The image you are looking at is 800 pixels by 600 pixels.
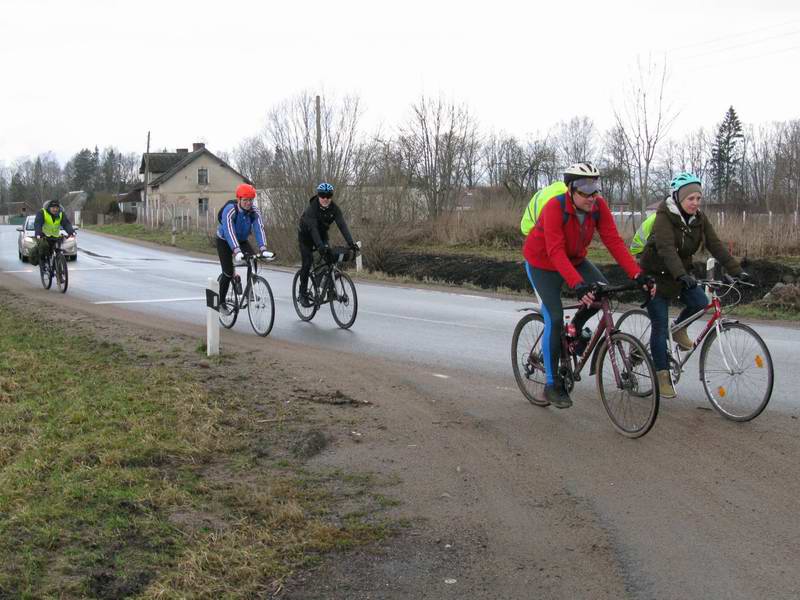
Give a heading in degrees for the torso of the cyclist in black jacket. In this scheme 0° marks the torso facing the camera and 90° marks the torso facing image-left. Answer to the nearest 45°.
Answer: approximately 315°

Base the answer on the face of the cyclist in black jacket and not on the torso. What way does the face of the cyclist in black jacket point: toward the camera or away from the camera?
toward the camera

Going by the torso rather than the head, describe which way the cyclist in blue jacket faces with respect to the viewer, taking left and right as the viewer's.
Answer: facing the viewer and to the right of the viewer

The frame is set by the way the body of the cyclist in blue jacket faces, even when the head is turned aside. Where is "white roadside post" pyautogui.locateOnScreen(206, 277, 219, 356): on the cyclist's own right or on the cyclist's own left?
on the cyclist's own right

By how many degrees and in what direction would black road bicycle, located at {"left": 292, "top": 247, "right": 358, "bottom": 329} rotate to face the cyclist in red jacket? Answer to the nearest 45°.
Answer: approximately 45° to its right

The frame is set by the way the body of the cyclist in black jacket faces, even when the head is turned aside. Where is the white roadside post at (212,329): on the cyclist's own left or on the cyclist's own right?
on the cyclist's own right

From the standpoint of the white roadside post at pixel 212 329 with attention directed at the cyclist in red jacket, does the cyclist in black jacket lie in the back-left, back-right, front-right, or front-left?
back-left

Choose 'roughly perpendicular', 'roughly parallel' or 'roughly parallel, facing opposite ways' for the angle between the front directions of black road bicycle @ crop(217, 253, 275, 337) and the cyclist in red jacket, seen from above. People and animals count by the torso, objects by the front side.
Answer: roughly parallel

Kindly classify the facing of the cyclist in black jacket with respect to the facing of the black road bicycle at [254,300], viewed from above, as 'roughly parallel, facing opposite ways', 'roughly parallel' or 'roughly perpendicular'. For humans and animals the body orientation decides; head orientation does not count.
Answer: roughly parallel

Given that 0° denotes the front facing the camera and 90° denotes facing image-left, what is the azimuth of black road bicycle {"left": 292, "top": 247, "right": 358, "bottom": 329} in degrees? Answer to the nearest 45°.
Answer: approximately 315°

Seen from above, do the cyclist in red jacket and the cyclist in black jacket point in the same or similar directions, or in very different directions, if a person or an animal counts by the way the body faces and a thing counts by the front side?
same or similar directions

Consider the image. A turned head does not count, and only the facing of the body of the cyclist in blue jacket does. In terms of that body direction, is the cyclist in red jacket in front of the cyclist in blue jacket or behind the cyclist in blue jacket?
in front
